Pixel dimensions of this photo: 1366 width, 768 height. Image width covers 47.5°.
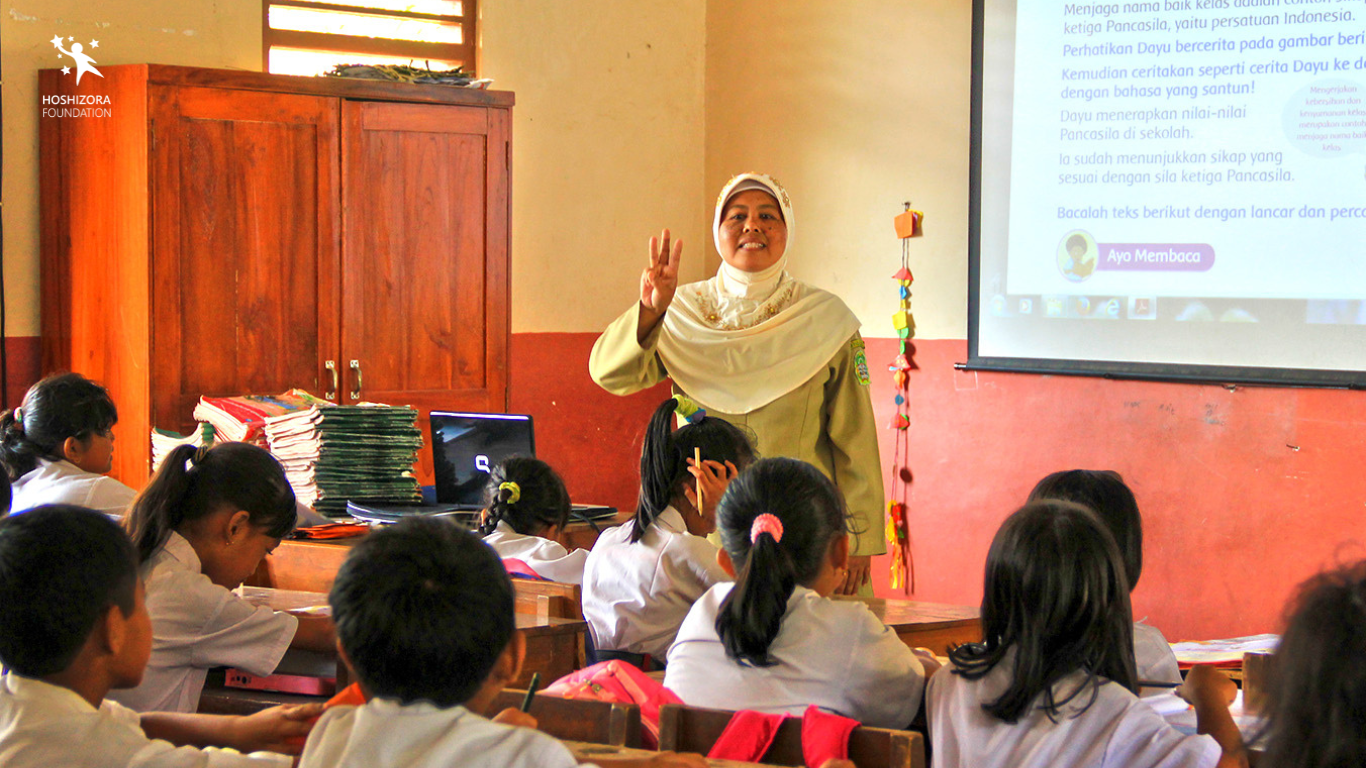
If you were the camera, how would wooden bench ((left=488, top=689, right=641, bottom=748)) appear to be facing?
facing away from the viewer

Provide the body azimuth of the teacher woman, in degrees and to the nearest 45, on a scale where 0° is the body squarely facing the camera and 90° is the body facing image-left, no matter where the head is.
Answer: approximately 0°

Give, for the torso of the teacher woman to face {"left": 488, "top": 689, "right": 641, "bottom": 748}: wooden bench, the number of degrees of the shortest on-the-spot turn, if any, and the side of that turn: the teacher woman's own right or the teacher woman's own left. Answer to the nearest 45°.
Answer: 0° — they already face it

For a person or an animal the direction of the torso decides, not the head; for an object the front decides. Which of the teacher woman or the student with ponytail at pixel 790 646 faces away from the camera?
the student with ponytail

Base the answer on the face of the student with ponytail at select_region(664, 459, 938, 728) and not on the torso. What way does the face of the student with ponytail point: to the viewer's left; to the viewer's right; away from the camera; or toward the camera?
away from the camera

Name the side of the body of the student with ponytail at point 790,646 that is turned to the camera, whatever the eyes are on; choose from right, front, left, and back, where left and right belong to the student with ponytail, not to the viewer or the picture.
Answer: back

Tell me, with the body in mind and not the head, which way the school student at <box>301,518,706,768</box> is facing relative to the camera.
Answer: away from the camera

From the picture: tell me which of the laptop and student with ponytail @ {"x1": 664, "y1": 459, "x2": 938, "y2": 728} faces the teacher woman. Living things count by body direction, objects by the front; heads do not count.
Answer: the student with ponytail

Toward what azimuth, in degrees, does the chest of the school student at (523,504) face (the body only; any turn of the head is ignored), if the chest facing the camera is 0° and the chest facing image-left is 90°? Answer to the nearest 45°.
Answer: approximately 225°
